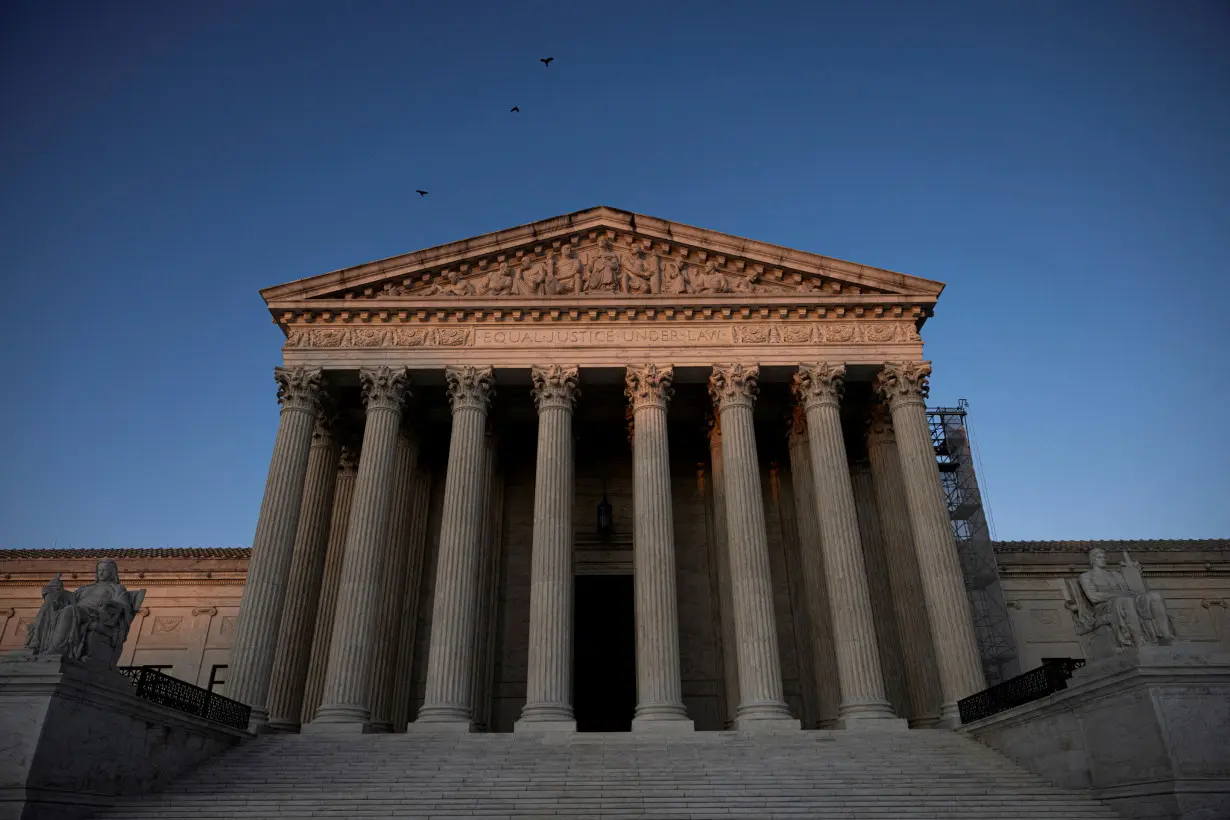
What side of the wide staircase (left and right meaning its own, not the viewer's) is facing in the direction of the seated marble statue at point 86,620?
right

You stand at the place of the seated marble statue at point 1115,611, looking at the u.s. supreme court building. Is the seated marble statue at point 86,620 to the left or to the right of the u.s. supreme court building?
left

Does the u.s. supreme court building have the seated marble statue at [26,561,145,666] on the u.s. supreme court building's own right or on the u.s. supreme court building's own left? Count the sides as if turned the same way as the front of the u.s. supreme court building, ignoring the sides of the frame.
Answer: on the u.s. supreme court building's own right

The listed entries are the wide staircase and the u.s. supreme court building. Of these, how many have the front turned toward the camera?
2

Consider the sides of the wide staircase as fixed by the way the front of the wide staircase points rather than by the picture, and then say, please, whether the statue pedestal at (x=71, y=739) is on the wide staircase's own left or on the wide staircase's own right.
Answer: on the wide staircase's own right

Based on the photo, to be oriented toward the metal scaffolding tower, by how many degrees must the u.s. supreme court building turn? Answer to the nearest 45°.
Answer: approximately 135° to its left

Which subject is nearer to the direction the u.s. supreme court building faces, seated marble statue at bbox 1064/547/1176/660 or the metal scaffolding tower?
the seated marble statue

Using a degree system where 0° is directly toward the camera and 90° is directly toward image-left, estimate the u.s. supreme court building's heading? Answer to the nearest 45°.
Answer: approximately 0°

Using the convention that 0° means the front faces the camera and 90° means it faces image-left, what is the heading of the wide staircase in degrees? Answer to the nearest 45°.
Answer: approximately 0°
